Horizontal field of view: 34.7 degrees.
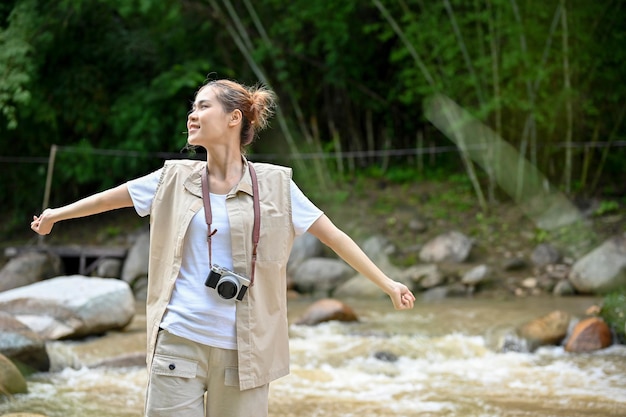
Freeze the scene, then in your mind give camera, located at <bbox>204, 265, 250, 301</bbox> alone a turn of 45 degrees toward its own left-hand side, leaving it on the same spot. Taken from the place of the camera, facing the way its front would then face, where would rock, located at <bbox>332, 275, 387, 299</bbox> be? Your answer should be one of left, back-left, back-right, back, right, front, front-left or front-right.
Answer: back-left

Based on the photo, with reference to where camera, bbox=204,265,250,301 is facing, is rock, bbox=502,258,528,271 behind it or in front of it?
behind

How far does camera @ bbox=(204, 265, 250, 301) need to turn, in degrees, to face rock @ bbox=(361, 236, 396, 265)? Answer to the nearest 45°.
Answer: approximately 180°

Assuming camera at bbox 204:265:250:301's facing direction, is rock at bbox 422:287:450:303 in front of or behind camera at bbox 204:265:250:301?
behind

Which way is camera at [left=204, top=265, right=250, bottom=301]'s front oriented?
toward the camera

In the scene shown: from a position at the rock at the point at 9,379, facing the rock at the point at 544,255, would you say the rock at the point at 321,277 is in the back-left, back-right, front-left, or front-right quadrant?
front-left

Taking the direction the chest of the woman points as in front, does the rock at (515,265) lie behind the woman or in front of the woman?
behind

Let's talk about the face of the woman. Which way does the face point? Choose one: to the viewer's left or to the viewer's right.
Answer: to the viewer's left

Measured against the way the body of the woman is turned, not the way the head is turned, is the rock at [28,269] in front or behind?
behind

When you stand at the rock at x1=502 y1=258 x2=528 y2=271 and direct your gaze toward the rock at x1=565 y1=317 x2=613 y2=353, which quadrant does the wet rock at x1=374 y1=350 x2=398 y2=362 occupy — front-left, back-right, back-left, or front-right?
front-right

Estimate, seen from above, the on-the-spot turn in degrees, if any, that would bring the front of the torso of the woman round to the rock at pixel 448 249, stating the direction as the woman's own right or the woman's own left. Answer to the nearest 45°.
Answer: approximately 180°

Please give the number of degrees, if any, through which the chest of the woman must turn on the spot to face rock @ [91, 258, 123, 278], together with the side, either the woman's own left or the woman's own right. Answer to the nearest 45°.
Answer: approximately 180°

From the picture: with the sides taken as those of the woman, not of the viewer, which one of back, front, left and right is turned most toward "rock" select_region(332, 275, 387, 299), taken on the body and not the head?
back

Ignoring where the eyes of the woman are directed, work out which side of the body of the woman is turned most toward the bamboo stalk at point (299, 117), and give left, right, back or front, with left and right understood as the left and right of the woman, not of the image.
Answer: back

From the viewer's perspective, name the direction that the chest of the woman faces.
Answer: toward the camera

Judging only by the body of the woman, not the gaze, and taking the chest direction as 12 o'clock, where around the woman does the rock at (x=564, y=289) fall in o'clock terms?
The rock is roughly at 7 o'clock from the woman.
